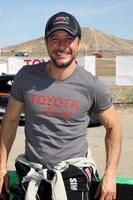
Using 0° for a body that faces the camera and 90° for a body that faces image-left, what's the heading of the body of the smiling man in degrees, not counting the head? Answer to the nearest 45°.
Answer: approximately 0°
